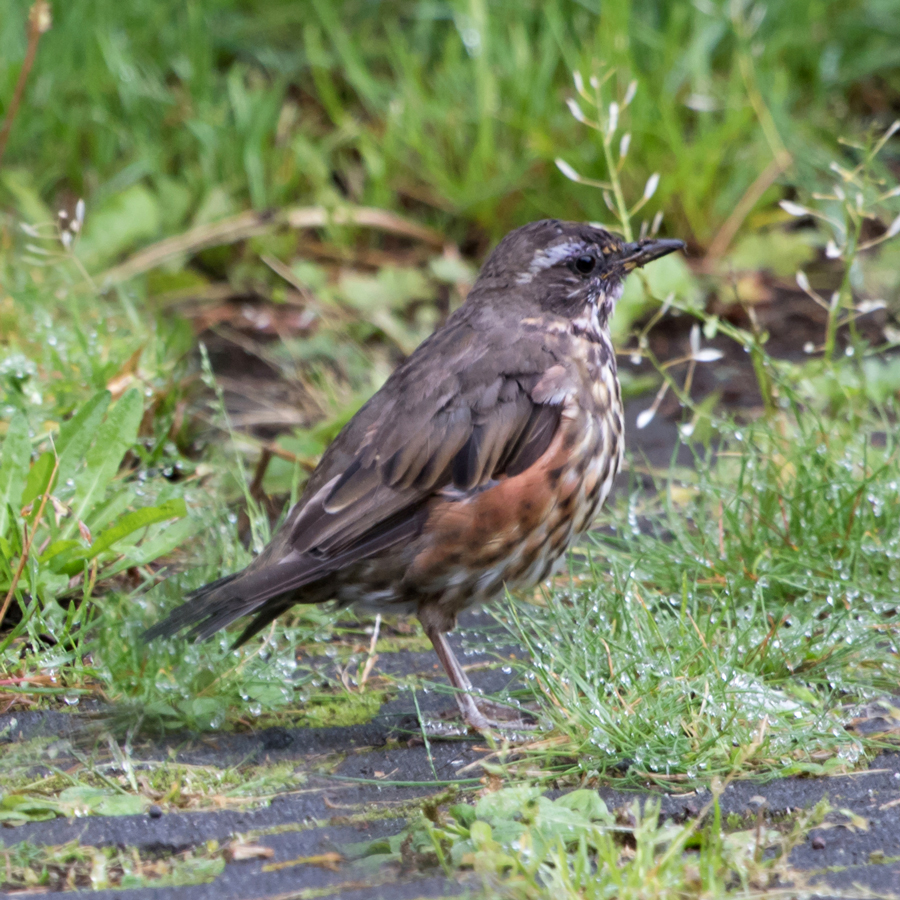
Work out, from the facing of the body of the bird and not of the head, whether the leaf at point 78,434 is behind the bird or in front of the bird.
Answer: behind

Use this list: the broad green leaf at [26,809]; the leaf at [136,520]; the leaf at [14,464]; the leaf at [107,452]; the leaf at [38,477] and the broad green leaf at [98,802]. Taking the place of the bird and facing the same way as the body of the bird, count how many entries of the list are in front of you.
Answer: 0

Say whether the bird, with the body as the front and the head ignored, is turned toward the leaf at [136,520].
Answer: no

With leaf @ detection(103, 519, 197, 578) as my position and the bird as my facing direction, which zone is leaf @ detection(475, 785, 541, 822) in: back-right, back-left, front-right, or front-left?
front-right

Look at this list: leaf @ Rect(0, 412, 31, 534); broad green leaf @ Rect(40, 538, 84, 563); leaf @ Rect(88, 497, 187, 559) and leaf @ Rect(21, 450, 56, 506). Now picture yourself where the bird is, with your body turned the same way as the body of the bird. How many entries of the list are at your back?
4

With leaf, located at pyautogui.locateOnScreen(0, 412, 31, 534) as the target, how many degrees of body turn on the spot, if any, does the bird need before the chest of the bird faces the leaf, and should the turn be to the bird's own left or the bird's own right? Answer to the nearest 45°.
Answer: approximately 180°

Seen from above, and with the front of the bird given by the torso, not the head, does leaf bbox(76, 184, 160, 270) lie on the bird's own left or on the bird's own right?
on the bird's own left

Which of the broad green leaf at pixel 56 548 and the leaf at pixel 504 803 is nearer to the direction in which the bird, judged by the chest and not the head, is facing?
the leaf

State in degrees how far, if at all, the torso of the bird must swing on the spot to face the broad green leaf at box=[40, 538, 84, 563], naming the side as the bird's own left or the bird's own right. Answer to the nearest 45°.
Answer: approximately 180°

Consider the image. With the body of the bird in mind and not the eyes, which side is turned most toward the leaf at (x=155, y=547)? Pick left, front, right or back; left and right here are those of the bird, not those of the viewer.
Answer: back

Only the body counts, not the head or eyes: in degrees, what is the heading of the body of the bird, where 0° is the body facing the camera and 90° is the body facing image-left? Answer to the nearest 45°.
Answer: approximately 270°

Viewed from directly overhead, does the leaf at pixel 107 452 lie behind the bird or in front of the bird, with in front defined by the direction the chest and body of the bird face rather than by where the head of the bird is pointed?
behind

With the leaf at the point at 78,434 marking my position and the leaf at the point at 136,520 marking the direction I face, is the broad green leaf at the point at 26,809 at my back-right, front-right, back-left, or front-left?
front-right

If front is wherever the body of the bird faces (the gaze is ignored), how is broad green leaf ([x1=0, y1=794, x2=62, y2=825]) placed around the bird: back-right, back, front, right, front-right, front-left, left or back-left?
back-right
